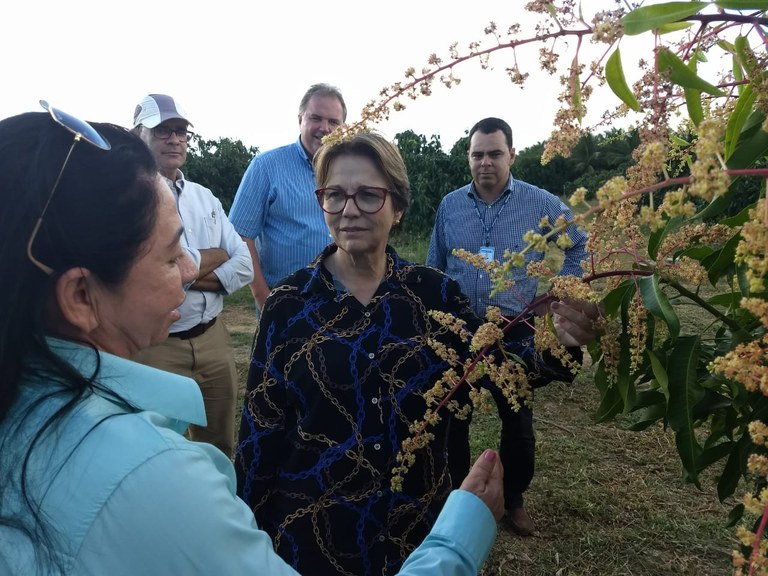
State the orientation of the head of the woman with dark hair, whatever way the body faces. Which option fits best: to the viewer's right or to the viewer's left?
to the viewer's right

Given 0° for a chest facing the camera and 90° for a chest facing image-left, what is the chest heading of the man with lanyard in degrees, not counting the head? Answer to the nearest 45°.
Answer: approximately 0°

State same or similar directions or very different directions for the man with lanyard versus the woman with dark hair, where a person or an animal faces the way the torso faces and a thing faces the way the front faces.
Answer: very different directions

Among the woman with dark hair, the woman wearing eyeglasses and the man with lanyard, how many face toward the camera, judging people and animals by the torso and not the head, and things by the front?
2

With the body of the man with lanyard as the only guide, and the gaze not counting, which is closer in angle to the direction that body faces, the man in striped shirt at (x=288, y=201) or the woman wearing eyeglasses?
the woman wearing eyeglasses

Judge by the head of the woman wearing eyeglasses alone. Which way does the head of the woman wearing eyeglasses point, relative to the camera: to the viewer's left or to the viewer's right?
to the viewer's left

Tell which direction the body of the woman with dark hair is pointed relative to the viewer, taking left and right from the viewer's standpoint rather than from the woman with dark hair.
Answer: facing away from the viewer and to the right of the viewer

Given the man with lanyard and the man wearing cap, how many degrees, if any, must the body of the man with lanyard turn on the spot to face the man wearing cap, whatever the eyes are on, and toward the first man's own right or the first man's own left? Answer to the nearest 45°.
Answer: approximately 45° to the first man's own right

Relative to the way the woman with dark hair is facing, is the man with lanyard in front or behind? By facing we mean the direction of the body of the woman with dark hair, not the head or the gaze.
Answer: in front

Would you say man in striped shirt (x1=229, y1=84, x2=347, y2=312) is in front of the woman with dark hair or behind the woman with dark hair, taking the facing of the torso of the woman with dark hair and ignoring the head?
in front

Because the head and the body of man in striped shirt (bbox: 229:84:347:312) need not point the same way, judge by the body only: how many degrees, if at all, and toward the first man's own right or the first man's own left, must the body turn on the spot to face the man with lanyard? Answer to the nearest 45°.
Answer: approximately 45° to the first man's own left
